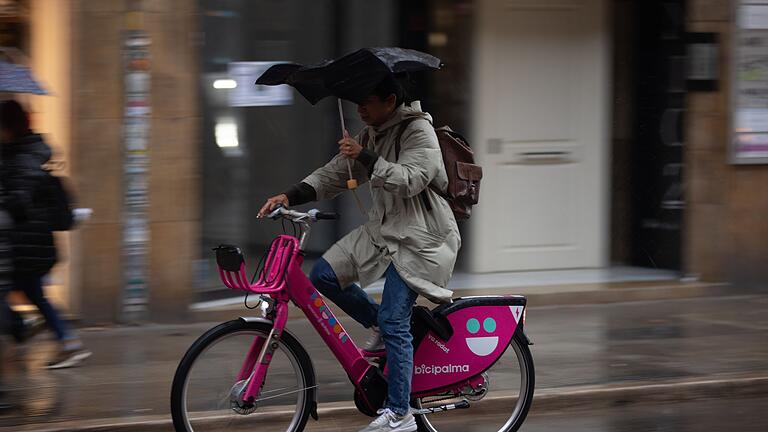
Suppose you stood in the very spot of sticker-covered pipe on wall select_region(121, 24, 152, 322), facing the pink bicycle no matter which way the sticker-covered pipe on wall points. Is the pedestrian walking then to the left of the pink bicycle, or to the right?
right

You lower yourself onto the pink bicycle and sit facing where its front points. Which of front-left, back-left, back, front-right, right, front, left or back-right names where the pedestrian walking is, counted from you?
front-right

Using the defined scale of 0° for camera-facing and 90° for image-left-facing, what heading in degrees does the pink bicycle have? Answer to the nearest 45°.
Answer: approximately 90°

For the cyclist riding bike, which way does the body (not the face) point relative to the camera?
to the viewer's left

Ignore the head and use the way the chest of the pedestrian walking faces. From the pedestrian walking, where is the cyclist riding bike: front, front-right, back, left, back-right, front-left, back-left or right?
back-left

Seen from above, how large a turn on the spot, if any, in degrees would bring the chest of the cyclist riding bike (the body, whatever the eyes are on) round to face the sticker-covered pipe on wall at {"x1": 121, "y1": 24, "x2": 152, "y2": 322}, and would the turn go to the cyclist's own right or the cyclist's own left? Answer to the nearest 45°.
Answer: approximately 45° to the cyclist's own right

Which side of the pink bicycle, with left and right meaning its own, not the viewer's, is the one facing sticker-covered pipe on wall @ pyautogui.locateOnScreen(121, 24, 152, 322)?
right

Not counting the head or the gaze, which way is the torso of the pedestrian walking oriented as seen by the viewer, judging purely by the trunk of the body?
to the viewer's left

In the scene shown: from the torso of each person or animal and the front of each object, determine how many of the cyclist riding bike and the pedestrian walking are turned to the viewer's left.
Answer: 2

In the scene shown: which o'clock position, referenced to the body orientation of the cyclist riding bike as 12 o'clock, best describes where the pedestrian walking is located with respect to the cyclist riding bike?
The pedestrian walking is roughly at 1 o'clock from the cyclist riding bike.

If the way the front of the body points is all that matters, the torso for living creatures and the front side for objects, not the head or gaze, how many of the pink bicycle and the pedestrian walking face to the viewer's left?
2
